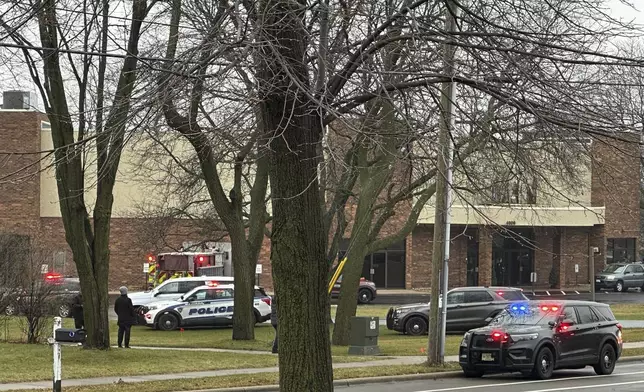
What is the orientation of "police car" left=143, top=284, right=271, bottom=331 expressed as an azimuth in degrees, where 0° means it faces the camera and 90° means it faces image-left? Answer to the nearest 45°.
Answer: approximately 90°

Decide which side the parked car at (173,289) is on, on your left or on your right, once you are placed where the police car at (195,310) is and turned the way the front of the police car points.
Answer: on your right

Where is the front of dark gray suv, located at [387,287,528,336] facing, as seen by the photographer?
facing to the left of the viewer

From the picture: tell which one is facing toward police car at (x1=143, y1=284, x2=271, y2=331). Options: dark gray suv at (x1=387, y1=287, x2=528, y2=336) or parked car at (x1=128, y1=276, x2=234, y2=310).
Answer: the dark gray suv

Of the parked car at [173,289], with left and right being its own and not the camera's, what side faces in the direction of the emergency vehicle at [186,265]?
right

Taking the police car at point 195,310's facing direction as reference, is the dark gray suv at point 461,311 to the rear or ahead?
to the rear

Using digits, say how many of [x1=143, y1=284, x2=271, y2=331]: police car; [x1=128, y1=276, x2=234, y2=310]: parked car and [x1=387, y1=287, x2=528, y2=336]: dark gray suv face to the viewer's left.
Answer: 3

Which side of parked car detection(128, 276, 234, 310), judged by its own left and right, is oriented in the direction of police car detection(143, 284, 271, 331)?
left

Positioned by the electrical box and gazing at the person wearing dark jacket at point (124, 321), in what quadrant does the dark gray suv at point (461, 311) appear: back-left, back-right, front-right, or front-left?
back-right

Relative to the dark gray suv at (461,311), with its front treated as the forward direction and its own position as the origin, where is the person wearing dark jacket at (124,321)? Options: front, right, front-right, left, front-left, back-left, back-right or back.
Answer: front-left

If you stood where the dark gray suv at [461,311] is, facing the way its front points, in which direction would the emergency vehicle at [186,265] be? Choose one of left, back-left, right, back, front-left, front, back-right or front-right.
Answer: front-right
